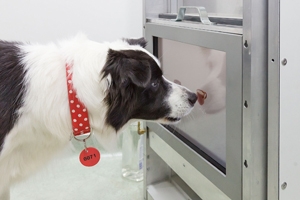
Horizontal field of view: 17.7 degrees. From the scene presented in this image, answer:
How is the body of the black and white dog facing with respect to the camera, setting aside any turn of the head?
to the viewer's right

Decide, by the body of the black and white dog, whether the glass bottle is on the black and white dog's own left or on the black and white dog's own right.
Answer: on the black and white dog's own left
